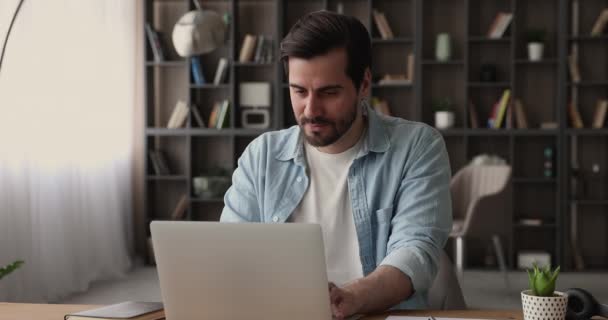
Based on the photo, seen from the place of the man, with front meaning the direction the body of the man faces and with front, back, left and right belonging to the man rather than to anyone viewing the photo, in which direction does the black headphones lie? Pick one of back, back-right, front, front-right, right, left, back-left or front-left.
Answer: left

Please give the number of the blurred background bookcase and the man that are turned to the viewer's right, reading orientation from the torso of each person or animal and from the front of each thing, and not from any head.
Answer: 0

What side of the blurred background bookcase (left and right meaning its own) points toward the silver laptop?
front

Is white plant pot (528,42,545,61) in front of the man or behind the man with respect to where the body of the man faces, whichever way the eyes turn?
behind

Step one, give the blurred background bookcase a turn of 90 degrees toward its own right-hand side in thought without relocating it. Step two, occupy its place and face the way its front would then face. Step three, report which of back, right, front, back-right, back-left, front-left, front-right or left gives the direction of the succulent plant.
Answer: left

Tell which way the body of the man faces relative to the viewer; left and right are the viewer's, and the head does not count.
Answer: facing the viewer and to the left of the viewer

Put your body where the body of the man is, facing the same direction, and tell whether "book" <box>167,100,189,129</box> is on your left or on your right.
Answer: on your right

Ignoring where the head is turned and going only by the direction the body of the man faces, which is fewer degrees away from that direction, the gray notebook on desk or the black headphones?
the gray notebook on desk

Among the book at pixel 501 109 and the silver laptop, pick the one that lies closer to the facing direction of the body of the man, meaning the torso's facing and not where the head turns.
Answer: the silver laptop

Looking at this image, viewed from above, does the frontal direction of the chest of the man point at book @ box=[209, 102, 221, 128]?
no

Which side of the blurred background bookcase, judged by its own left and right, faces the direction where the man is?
front

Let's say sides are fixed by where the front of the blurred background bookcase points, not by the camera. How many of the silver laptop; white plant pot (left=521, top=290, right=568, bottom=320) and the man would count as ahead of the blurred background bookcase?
3

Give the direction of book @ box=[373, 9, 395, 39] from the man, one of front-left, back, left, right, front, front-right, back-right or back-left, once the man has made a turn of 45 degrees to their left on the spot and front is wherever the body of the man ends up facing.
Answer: back

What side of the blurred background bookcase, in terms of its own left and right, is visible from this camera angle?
front

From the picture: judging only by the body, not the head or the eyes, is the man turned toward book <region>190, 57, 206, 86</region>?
no

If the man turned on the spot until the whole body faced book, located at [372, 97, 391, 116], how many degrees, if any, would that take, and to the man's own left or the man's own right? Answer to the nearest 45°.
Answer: approximately 135° to the man's own right

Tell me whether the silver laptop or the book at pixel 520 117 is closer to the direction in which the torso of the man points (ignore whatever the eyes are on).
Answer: the silver laptop
